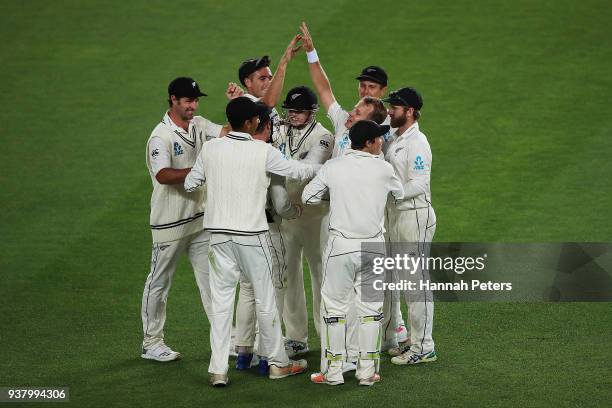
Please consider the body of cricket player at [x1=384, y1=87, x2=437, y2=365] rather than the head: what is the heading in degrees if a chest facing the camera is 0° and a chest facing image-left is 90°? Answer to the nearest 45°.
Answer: approximately 90°

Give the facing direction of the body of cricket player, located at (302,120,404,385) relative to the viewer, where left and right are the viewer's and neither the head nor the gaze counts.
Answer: facing away from the viewer

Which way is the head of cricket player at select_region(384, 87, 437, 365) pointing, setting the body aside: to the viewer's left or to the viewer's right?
to the viewer's left

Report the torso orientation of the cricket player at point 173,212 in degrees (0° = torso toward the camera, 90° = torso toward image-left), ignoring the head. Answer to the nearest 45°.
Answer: approximately 315°
